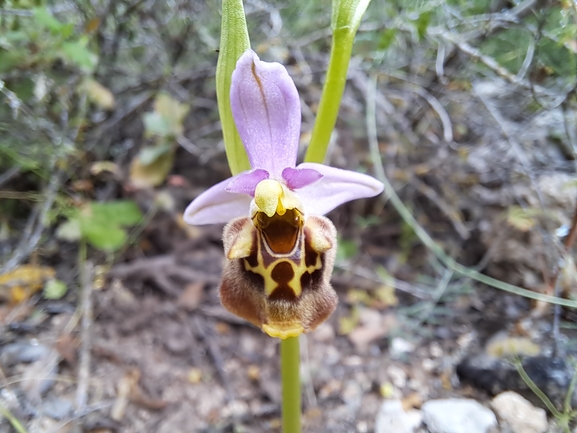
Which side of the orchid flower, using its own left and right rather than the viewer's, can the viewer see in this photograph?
front

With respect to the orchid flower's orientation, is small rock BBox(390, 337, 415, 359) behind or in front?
behind

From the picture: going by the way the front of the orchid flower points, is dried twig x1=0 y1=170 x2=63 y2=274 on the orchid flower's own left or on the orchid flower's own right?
on the orchid flower's own right

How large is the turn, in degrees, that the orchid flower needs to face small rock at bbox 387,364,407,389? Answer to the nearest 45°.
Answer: approximately 135° to its left

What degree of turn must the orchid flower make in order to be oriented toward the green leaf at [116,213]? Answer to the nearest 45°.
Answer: approximately 135° to its right
